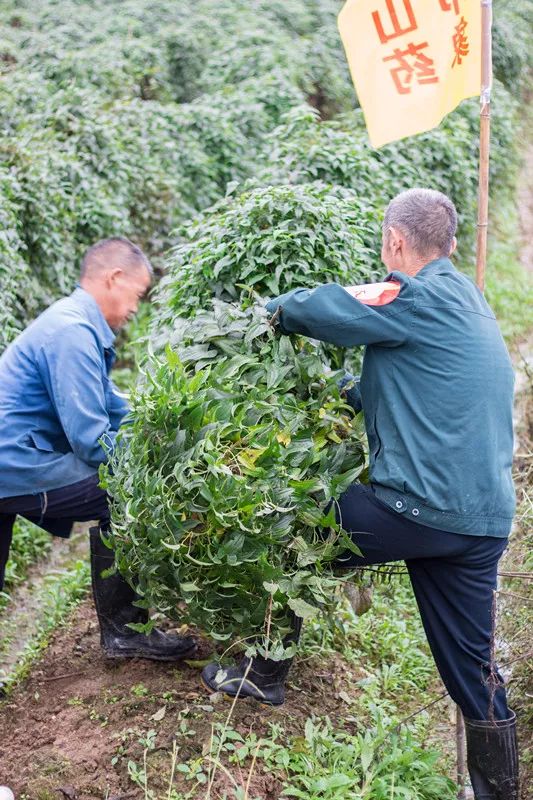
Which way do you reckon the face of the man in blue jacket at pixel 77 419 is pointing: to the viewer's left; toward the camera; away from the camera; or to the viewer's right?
to the viewer's right

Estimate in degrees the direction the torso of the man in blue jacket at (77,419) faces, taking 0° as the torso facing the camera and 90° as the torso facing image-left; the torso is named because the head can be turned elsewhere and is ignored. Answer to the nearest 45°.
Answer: approximately 270°

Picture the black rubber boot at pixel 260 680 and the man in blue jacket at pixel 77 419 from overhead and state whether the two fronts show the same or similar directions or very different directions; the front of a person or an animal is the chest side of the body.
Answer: very different directions

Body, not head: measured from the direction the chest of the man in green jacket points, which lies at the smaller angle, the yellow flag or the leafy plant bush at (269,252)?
the leafy plant bush

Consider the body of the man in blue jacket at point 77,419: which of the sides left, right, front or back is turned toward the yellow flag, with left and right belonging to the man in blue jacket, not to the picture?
front

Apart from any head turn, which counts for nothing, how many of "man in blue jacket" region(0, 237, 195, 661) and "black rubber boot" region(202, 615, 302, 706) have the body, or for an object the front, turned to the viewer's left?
1

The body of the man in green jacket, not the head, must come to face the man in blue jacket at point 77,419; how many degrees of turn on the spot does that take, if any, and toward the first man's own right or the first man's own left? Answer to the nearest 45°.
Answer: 0° — they already face them

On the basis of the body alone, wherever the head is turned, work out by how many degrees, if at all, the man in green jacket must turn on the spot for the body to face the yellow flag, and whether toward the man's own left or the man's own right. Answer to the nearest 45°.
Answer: approximately 45° to the man's own right

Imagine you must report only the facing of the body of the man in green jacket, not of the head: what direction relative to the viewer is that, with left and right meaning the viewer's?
facing away from the viewer and to the left of the viewer

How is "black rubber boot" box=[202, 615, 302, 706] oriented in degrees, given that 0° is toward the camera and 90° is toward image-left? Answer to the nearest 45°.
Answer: approximately 90°

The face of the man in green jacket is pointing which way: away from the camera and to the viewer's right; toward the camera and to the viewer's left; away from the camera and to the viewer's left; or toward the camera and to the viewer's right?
away from the camera and to the viewer's left
